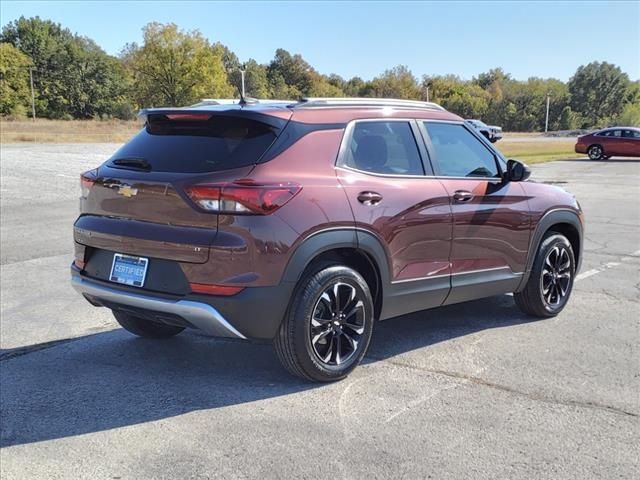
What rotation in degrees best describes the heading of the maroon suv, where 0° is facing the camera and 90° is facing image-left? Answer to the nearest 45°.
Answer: approximately 225°

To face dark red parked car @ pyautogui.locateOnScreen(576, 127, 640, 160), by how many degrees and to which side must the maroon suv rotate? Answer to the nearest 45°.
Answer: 0° — it already faces it
